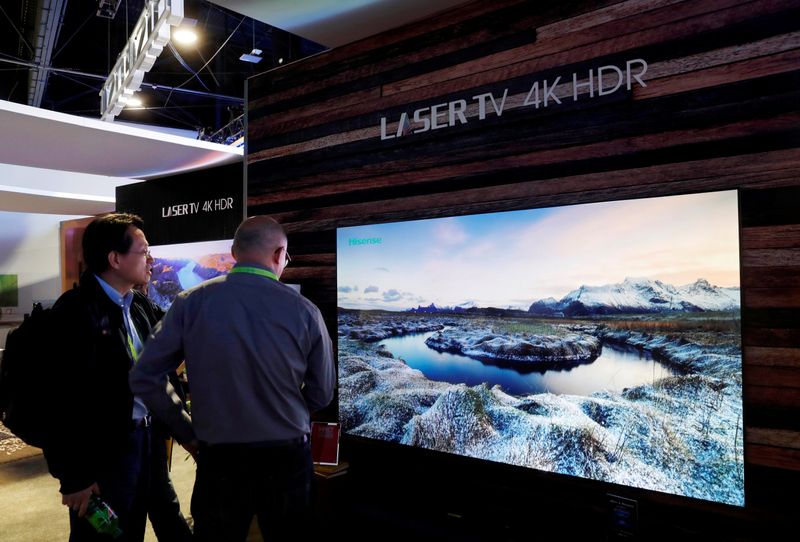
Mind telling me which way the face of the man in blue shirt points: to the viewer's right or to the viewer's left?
to the viewer's right

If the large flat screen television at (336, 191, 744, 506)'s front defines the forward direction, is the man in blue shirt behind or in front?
in front

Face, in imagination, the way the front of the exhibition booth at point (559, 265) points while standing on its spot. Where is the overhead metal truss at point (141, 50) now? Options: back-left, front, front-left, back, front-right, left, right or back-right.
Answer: right

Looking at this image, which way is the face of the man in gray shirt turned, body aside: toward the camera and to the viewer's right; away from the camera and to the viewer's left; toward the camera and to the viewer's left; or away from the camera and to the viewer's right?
away from the camera and to the viewer's right

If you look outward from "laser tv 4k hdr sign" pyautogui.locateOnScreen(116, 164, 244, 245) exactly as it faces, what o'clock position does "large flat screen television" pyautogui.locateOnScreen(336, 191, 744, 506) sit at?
The large flat screen television is roughly at 10 o'clock from the laser tv 4k hdr sign.

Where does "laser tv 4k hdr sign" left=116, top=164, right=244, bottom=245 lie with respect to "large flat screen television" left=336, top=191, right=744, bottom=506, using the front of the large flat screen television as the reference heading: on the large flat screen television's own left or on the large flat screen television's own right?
on the large flat screen television's own right

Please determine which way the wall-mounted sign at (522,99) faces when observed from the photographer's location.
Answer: facing the viewer and to the left of the viewer

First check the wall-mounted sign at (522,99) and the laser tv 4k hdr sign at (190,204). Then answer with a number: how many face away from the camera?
0

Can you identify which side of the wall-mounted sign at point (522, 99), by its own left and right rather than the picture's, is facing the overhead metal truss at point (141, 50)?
right

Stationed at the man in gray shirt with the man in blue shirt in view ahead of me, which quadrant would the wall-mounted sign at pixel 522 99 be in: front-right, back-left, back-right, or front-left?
back-right

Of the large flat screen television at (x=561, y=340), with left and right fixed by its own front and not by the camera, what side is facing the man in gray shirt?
front
